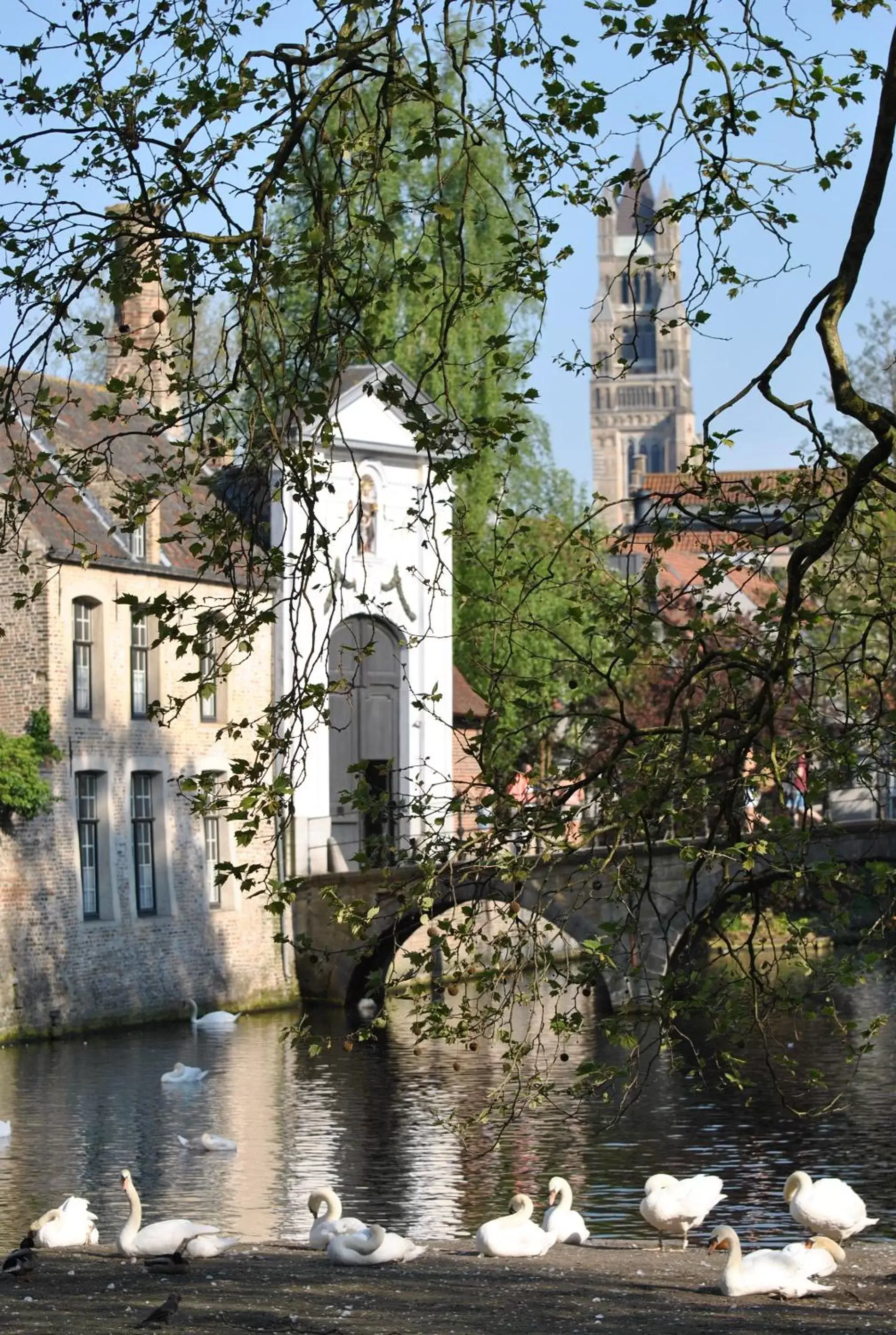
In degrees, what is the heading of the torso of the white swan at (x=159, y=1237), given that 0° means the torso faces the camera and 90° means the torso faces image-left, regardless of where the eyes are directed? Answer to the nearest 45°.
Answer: approximately 90°

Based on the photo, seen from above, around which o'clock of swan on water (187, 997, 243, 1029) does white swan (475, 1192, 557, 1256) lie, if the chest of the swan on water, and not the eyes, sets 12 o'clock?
The white swan is roughly at 9 o'clock from the swan on water.

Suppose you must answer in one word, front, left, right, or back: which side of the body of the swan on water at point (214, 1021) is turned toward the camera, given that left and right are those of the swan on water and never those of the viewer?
left

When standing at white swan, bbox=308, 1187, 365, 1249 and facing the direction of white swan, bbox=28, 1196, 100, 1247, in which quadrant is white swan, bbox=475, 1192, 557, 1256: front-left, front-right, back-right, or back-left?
back-left

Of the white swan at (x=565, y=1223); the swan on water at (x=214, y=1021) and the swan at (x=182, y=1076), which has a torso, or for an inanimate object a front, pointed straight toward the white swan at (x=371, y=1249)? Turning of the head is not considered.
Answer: the white swan at (x=565, y=1223)

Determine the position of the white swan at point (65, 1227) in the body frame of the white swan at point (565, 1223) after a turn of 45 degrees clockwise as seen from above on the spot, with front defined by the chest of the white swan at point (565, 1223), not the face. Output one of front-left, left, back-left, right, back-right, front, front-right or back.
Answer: front

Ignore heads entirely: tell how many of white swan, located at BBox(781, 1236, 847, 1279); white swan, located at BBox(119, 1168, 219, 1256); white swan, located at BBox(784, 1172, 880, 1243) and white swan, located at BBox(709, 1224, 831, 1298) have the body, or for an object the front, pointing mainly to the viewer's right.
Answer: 1

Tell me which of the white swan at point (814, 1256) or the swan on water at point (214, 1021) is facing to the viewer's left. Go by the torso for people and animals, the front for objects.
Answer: the swan on water

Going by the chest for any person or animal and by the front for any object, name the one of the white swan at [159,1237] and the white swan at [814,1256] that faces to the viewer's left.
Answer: the white swan at [159,1237]

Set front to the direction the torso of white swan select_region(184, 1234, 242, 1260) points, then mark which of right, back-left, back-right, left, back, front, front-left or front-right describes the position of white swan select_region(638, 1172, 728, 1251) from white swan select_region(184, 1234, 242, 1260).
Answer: back

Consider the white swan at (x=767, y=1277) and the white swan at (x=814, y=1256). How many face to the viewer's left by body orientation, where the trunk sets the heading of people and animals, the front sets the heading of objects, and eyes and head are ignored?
1

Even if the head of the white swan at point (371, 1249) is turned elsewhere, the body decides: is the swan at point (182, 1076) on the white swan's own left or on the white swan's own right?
on the white swan's own right
